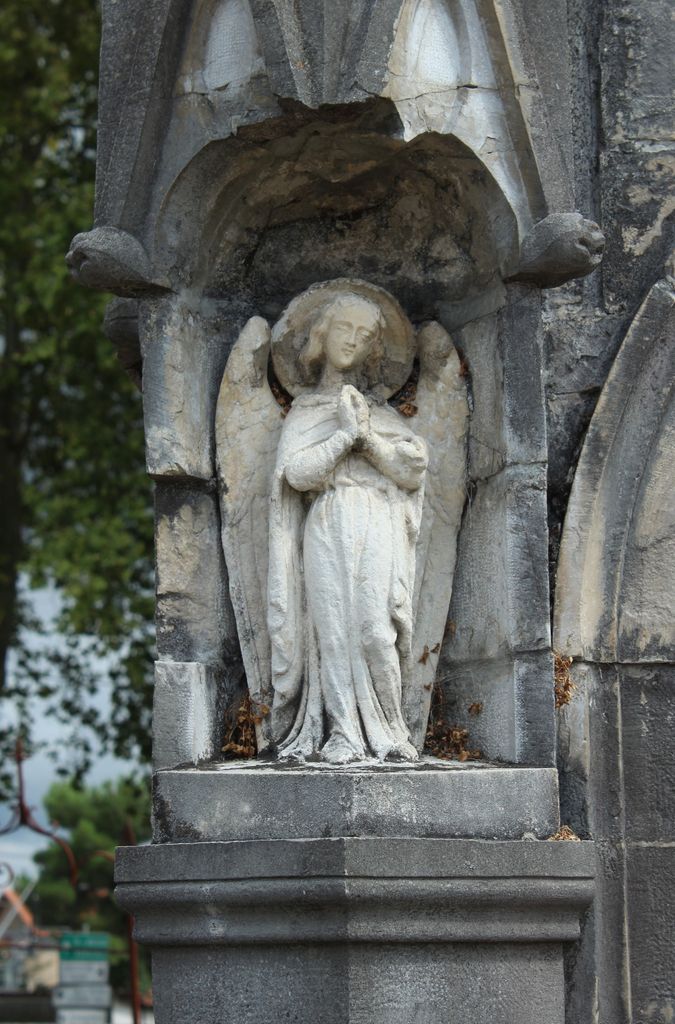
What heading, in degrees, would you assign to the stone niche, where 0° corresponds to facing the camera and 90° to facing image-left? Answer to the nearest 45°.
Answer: approximately 0°

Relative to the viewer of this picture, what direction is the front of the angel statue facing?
facing the viewer

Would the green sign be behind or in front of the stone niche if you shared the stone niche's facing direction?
behind

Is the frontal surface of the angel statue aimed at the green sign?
no
